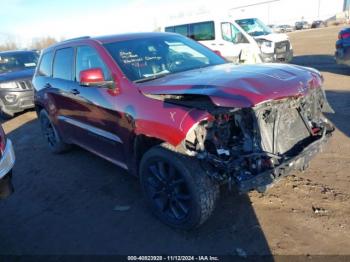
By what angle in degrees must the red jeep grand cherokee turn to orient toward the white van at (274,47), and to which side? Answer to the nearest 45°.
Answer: approximately 135° to its left

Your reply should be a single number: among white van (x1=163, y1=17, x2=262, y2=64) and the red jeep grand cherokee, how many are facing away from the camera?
0

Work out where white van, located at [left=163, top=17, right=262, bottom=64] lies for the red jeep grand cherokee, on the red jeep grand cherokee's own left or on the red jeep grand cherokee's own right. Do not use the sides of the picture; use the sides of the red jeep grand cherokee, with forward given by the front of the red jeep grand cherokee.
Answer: on the red jeep grand cherokee's own left

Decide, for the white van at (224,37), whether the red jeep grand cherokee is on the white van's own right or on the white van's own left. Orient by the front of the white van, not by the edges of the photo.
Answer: on the white van's own right

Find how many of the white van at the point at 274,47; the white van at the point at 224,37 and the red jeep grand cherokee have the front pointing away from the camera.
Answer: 0

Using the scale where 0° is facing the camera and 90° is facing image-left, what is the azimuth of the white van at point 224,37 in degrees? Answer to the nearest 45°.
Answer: approximately 315°

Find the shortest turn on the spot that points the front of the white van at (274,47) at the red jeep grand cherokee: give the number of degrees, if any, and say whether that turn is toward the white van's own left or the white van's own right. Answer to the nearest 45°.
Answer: approximately 45° to the white van's own right
